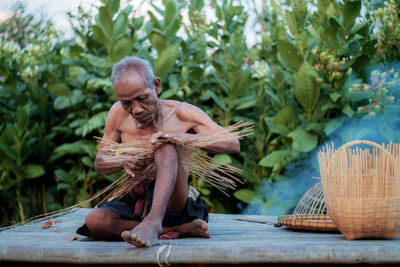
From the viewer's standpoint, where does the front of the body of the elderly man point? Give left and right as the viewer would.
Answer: facing the viewer

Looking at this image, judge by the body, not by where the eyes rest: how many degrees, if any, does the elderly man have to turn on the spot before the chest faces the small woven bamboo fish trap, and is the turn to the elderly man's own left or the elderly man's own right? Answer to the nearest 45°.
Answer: approximately 90° to the elderly man's own left

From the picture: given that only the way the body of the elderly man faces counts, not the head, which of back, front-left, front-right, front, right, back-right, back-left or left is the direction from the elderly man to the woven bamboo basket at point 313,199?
back-left

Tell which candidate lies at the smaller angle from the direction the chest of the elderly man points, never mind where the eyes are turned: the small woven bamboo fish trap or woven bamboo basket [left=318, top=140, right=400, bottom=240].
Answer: the woven bamboo basket
